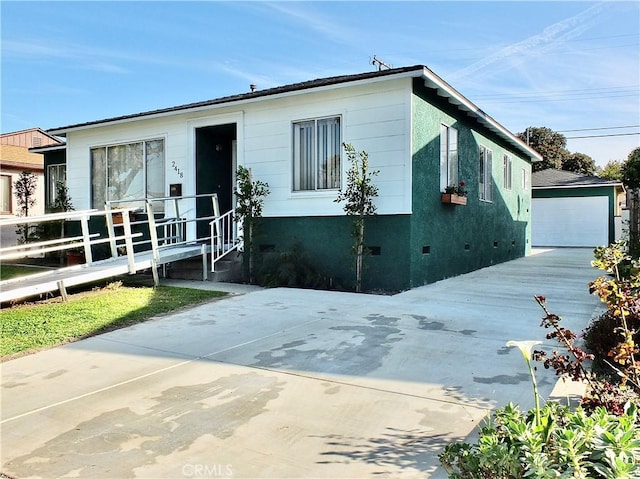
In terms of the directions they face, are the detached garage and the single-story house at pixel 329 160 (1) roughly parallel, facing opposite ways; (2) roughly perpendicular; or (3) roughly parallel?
roughly parallel

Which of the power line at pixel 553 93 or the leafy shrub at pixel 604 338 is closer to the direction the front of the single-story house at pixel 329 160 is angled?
the leafy shrub

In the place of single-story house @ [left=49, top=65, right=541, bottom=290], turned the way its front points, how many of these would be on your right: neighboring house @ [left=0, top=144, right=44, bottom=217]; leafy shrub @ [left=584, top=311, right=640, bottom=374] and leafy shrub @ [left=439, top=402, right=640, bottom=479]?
1

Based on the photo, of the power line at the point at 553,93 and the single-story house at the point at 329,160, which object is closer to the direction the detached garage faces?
the single-story house

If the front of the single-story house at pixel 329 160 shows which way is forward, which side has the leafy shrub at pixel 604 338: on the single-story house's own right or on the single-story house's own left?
on the single-story house's own left

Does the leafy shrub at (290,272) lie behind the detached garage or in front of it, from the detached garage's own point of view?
in front

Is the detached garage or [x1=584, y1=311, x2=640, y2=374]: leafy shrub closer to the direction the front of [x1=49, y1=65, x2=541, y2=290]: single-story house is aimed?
the leafy shrub

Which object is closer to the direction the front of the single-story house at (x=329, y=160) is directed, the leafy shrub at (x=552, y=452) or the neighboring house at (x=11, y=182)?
the leafy shrub

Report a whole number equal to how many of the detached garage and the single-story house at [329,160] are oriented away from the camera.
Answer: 0

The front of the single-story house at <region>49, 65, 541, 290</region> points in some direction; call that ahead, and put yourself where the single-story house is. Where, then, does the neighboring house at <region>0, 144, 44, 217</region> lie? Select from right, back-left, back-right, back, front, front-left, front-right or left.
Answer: right

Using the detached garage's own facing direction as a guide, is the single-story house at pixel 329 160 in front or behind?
in front

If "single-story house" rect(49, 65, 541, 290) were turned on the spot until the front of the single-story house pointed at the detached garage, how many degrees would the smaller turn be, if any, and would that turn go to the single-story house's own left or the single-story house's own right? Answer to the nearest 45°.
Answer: approximately 180°

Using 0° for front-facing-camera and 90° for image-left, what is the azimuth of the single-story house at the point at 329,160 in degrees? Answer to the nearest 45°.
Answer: approximately 45°

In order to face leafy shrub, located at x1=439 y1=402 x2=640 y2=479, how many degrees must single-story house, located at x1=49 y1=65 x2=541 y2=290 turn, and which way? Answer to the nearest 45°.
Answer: approximately 45° to its left

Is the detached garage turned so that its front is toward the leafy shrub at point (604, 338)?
yes

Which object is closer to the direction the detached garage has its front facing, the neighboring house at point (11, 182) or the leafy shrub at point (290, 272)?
the leafy shrub

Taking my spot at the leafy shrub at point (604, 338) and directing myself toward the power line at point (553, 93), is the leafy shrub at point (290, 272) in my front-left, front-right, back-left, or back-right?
front-left

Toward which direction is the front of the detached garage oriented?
toward the camera
